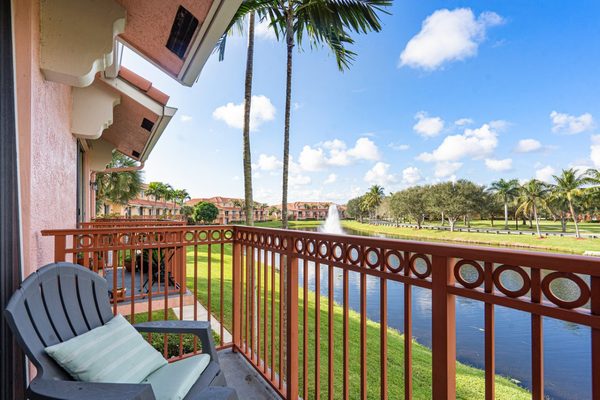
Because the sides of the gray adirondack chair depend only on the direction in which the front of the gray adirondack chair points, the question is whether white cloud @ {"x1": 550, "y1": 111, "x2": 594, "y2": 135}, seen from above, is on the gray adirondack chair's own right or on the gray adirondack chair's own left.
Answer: on the gray adirondack chair's own left

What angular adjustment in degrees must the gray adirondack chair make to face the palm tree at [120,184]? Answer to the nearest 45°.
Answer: approximately 135° to its left

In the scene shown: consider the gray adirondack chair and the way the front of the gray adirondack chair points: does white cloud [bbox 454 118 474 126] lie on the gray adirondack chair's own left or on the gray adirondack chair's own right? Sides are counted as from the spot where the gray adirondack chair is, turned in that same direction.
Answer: on the gray adirondack chair's own left
